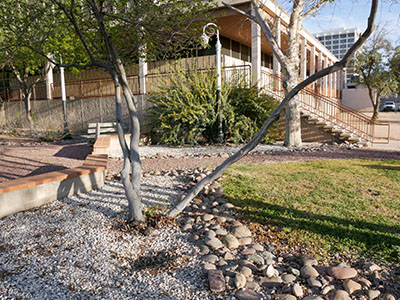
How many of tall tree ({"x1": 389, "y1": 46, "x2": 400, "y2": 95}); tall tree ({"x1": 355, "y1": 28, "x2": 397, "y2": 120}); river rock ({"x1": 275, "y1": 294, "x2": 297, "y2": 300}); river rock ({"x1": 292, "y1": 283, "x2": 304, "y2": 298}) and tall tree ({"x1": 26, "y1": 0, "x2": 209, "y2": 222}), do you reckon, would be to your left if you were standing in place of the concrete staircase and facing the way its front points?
2
